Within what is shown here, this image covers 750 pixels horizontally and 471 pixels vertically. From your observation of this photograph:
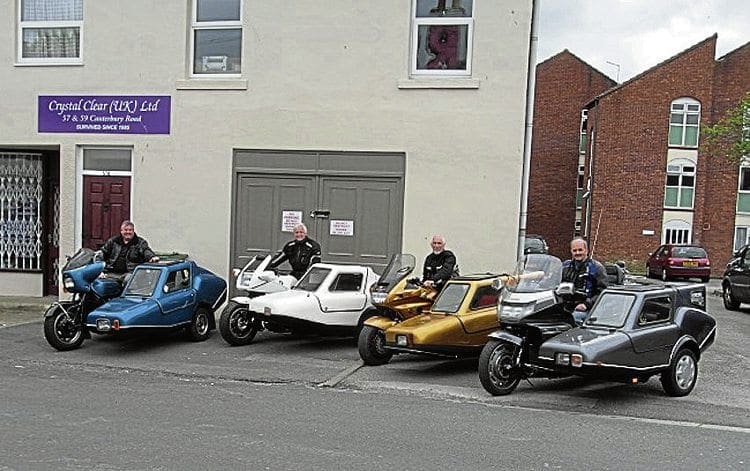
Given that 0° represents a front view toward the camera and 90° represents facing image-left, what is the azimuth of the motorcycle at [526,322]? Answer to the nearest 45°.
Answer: approximately 45°

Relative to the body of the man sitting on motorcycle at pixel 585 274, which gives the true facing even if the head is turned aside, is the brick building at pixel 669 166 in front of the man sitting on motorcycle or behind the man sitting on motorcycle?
behind

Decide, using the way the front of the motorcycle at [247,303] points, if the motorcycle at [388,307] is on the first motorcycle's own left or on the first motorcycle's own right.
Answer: on the first motorcycle's own left

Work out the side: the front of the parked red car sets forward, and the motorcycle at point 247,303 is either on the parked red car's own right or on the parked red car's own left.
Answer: on the parked red car's own left

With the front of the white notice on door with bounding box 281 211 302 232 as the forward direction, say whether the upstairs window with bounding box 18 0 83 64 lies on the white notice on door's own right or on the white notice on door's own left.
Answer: on the white notice on door's own right

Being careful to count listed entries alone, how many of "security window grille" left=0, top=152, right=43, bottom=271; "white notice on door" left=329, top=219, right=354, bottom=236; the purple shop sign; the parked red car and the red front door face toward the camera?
4

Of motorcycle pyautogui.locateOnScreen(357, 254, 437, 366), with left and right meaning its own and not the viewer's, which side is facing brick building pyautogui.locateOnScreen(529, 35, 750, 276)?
back

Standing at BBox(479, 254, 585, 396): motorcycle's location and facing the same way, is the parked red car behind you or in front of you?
behind
